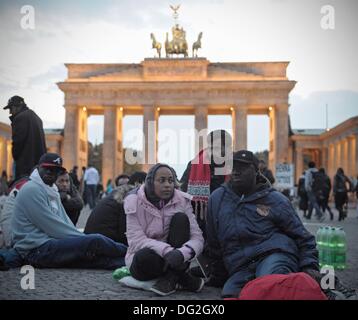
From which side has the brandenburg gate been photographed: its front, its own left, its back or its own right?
front

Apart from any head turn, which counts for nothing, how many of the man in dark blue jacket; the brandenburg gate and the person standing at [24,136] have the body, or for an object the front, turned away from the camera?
0

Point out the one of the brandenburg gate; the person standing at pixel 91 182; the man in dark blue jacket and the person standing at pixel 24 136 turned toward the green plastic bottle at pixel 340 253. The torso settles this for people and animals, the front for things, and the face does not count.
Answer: the brandenburg gate

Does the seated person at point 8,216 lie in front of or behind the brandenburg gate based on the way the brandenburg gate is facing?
in front

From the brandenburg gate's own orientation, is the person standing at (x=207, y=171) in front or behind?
in front

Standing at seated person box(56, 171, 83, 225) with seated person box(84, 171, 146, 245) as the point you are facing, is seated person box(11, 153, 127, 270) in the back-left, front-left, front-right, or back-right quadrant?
front-right

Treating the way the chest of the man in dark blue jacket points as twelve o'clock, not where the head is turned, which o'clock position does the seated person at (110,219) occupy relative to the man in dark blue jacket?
The seated person is roughly at 3 o'clock from the man in dark blue jacket.

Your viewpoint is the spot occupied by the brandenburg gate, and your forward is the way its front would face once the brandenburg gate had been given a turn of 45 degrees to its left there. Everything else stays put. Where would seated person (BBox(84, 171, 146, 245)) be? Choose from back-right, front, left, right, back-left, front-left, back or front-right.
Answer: front-right
